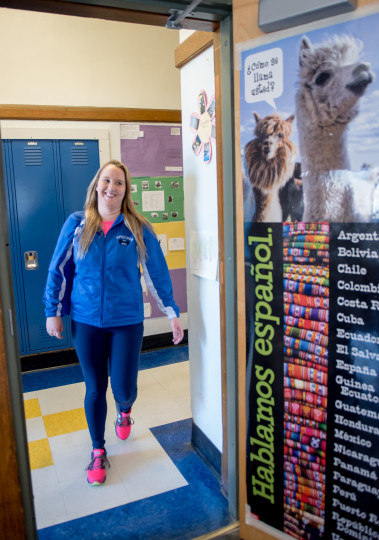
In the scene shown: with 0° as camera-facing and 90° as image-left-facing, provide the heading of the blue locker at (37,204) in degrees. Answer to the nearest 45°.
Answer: approximately 0°

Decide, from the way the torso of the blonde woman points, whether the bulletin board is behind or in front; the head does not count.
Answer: behind

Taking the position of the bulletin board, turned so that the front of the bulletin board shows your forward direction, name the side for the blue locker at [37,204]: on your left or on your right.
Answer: on your right

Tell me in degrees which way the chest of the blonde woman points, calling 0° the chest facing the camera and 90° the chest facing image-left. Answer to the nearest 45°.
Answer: approximately 0°

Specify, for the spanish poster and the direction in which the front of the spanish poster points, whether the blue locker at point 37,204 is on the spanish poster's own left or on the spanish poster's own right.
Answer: on the spanish poster's own right

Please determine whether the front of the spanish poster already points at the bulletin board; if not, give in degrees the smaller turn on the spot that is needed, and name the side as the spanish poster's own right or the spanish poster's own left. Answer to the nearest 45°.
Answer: approximately 90° to the spanish poster's own right
